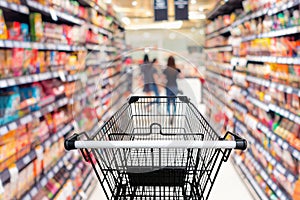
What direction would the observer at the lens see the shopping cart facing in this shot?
facing away from the viewer

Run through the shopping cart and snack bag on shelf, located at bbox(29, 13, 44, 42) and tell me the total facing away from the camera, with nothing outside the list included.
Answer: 1

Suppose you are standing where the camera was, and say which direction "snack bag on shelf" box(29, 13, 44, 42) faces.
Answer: facing the viewer and to the right of the viewer

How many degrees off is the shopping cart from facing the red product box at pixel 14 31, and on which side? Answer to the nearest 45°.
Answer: approximately 45° to its left

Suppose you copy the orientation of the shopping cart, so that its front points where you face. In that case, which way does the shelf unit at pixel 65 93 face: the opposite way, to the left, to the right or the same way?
to the right

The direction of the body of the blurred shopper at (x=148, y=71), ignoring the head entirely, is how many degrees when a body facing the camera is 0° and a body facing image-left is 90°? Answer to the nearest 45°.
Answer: approximately 180°

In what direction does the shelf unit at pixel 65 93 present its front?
to the viewer's right

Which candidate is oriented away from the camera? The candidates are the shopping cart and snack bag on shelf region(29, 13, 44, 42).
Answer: the shopping cart

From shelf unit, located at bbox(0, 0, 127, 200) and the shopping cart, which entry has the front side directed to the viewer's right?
the shelf unit

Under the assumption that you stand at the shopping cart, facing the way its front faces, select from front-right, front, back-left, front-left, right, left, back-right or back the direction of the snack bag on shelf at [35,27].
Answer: front-left
